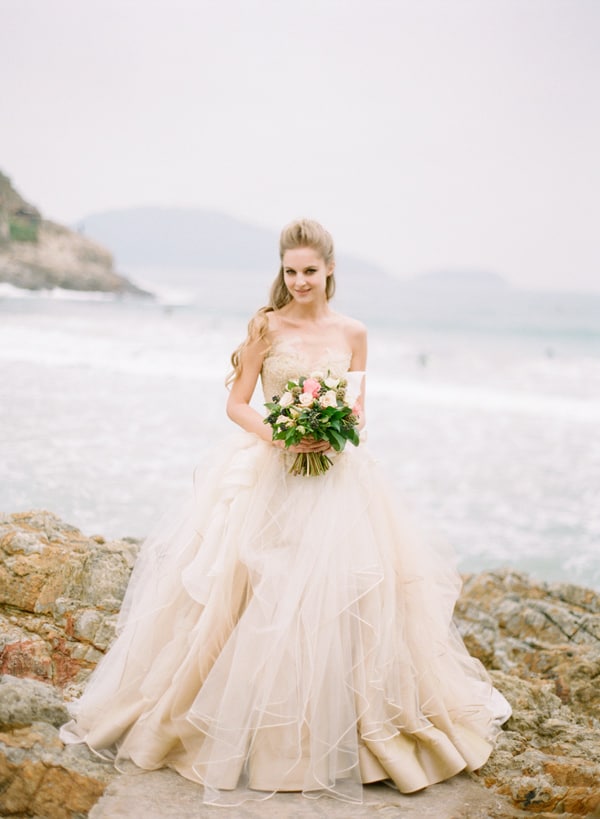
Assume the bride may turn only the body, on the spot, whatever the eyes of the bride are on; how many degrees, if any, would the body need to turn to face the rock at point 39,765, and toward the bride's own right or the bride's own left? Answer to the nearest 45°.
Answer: approximately 90° to the bride's own right

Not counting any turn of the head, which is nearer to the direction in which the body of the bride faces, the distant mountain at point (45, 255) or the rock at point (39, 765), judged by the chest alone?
the rock

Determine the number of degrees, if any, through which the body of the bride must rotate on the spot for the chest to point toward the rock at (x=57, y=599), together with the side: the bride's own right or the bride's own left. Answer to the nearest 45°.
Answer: approximately 135° to the bride's own right

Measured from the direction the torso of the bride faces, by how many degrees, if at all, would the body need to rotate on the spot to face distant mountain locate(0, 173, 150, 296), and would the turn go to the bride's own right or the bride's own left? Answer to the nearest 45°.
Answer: approximately 180°

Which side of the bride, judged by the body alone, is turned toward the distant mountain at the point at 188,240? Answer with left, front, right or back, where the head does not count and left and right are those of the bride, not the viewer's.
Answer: back

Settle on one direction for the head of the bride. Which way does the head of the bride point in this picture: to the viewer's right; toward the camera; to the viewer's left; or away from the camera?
toward the camera

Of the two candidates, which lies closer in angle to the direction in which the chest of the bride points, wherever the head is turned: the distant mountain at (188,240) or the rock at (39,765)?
the rock

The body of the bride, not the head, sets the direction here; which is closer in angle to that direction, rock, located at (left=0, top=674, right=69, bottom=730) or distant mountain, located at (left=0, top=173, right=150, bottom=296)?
the rock

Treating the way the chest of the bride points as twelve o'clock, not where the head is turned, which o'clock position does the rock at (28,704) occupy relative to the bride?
The rock is roughly at 3 o'clock from the bride.

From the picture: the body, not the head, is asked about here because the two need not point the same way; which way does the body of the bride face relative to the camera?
toward the camera
